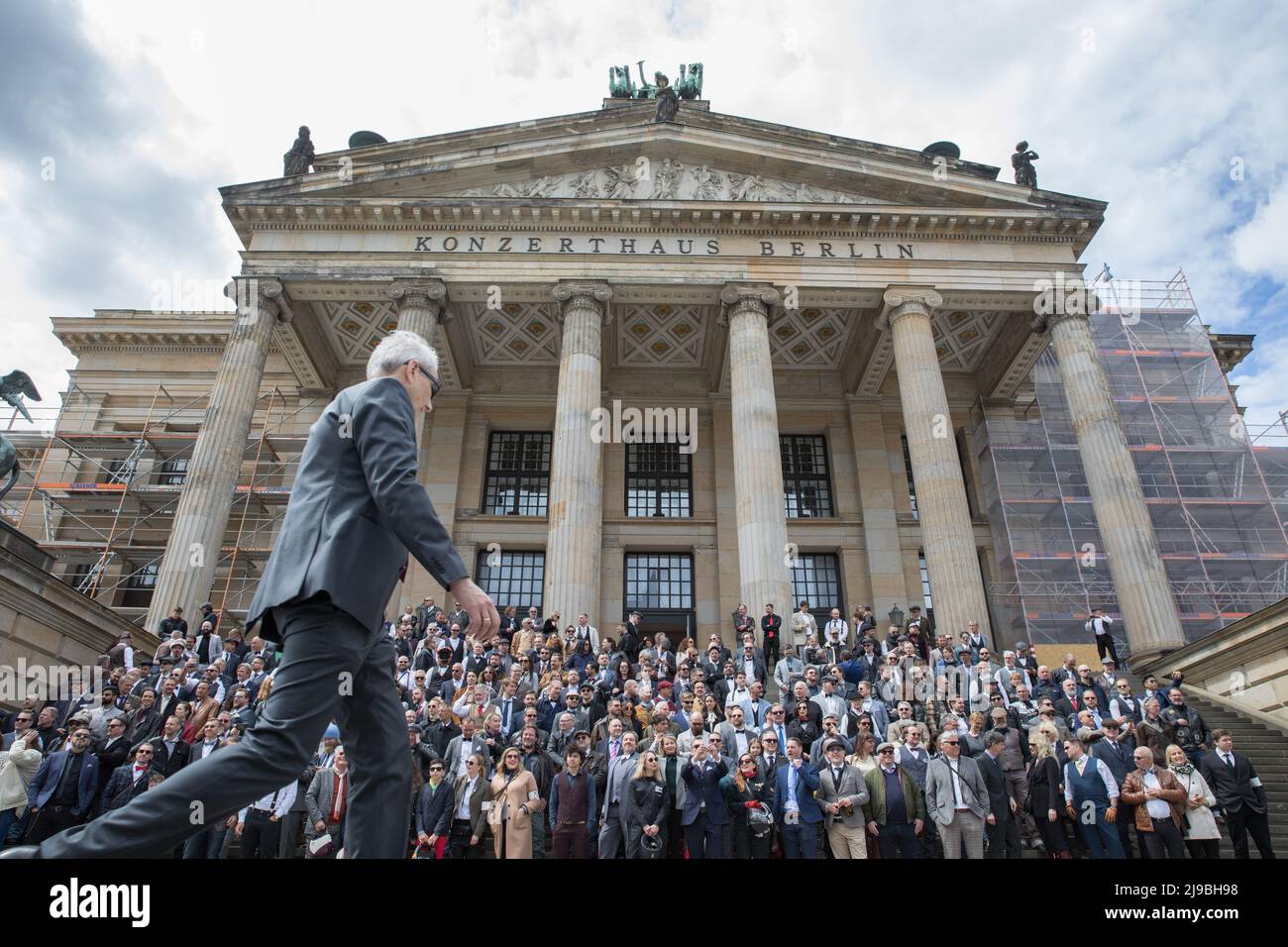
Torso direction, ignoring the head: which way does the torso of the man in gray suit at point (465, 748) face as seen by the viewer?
toward the camera

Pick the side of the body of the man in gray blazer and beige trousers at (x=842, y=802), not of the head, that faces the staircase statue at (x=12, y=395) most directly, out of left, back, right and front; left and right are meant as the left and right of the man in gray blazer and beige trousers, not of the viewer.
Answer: right

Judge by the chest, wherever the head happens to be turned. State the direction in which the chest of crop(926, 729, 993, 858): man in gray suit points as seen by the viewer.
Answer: toward the camera

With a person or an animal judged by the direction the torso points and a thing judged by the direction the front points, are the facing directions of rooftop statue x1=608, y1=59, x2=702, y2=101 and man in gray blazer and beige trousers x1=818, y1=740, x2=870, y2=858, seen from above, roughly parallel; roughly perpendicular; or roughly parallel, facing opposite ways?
roughly parallel

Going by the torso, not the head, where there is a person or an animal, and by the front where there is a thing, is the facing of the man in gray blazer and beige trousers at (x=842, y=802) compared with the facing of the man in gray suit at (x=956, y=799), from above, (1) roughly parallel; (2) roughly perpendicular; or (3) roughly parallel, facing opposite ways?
roughly parallel

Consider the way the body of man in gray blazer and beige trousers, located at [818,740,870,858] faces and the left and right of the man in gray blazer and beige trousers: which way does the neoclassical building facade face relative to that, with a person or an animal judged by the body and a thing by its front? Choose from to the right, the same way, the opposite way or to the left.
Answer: the same way

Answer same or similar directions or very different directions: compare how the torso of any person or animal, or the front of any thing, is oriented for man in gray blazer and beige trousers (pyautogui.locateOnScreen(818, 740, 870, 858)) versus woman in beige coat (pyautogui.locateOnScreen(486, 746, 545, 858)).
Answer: same or similar directions

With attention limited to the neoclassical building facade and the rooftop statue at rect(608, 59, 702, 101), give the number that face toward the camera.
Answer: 2

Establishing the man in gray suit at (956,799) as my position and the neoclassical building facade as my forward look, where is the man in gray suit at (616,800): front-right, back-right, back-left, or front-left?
front-left

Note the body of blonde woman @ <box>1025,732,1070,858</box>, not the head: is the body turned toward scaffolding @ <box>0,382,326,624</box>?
no

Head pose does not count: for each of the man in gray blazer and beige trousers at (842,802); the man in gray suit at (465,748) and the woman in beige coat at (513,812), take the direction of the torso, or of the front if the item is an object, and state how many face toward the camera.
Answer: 3

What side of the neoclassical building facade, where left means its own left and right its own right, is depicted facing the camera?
front

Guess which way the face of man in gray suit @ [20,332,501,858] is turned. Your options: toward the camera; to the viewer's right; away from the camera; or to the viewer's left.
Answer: to the viewer's right
